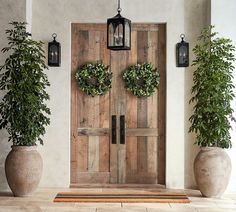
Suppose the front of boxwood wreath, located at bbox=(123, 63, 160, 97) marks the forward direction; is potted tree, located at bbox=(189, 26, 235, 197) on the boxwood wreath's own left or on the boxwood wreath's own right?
on the boxwood wreath's own left

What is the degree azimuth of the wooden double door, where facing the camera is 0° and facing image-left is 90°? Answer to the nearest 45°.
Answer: approximately 0°

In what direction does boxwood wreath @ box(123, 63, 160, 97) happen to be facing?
toward the camera

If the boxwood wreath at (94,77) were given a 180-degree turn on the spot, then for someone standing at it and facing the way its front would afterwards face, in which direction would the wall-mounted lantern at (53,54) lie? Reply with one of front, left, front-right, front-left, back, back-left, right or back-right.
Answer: left

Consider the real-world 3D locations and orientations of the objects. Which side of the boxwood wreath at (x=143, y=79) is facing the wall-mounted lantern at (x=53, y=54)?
right

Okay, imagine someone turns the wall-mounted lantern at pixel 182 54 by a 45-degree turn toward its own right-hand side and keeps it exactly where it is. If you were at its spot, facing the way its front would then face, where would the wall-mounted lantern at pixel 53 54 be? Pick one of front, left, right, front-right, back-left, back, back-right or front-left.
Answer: front-right

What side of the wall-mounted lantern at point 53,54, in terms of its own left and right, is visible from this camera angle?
front

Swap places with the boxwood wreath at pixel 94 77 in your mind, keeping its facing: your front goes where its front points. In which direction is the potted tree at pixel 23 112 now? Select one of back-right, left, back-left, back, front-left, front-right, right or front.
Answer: front-right

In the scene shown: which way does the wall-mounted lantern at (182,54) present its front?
toward the camera

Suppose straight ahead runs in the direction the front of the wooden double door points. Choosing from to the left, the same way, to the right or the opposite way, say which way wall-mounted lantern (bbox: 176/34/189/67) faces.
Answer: the same way

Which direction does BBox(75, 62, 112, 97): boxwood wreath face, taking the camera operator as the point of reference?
facing the viewer

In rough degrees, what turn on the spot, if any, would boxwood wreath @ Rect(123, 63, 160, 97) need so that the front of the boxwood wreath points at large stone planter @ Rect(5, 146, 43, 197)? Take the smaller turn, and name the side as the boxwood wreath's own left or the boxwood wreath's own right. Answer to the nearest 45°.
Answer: approximately 45° to the boxwood wreath's own right

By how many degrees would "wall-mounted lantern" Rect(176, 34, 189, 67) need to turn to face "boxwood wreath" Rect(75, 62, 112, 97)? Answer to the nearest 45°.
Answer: approximately 90° to its right
